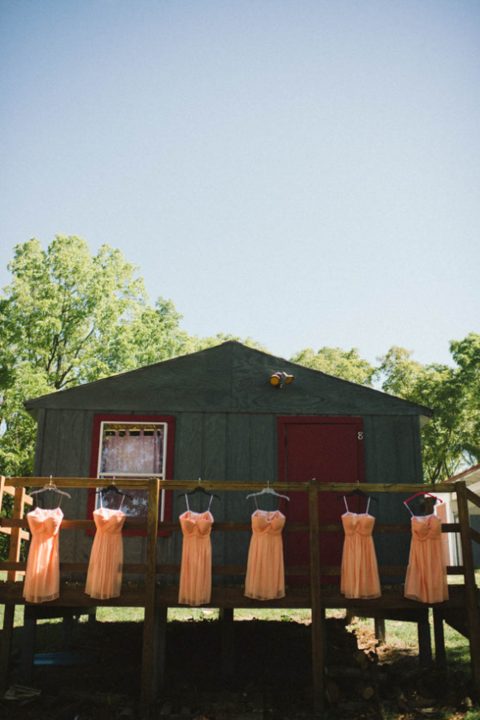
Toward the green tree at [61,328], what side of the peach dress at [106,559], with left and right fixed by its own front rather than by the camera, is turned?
back

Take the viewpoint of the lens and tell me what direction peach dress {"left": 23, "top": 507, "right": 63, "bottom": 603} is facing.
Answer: facing the viewer

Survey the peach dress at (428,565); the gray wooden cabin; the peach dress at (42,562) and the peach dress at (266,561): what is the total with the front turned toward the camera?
4

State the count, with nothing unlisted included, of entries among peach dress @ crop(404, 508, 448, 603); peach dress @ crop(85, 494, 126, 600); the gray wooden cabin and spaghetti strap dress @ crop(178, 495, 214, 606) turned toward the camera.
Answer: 4

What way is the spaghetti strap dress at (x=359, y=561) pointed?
toward the camera

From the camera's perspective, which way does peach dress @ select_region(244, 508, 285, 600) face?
toward the camera

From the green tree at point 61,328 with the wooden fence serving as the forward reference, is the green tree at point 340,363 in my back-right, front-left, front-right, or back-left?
back-left

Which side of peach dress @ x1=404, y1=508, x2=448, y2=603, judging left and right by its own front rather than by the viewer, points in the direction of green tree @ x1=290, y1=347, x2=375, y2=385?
back

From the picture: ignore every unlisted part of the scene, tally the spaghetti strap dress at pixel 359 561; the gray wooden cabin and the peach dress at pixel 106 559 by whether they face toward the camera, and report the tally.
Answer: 3

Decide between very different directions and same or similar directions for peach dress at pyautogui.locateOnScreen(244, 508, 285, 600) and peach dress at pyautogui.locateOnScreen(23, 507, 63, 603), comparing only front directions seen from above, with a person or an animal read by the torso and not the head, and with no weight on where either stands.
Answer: same or similar directions

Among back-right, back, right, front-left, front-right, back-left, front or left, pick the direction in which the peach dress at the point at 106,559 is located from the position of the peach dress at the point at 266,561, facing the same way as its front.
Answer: right

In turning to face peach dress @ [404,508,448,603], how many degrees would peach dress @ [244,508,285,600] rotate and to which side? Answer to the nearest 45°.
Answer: approximately 90° to its left

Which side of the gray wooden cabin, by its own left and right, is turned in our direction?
front

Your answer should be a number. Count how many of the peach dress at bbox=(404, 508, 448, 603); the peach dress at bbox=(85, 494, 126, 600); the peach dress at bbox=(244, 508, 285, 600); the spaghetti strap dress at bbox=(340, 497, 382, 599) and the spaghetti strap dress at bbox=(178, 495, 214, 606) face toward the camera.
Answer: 5
